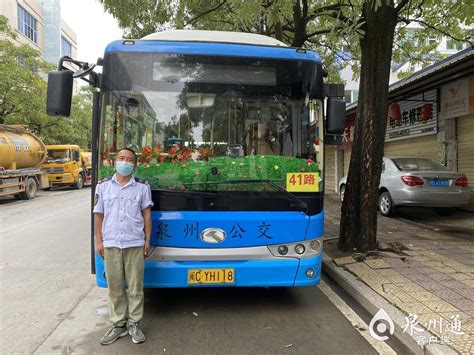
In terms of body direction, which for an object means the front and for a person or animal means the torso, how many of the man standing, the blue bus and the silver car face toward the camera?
2

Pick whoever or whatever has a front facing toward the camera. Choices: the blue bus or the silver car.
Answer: the blue bus

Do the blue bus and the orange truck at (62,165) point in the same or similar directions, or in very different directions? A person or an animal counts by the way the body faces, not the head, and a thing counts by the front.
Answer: same or similar directions

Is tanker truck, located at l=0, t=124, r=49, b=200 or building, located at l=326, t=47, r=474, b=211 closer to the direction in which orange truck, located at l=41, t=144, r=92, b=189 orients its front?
the tanker truck

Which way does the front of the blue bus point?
toward the camera

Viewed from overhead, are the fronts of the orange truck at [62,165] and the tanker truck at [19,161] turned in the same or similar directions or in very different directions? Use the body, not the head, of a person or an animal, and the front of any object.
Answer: same or similar directions

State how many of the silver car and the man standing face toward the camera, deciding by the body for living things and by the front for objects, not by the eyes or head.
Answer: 1

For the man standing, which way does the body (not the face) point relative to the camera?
toward the camera

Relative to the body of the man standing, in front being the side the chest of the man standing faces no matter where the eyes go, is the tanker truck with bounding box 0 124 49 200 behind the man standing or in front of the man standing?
behind

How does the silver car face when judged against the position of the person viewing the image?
facing away from the viewer and to the left of the viewer

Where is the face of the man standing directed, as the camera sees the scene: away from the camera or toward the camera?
toward the camera

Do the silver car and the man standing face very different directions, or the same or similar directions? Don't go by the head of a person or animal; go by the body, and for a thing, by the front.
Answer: very different directions

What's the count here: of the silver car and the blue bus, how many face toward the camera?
1

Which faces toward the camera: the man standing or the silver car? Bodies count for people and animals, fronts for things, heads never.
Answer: the man standing

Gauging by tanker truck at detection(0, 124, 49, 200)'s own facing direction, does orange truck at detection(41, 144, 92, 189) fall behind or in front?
behind

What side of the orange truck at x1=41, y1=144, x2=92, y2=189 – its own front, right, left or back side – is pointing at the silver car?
left

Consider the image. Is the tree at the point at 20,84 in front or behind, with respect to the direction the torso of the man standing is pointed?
behind
